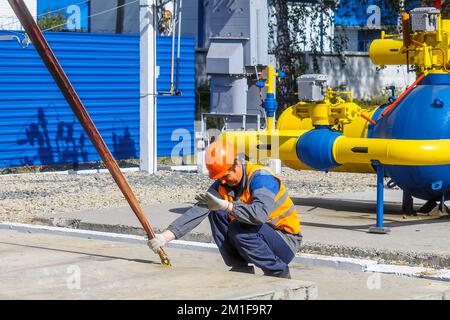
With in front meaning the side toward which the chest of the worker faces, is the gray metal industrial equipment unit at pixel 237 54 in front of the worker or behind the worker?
behind

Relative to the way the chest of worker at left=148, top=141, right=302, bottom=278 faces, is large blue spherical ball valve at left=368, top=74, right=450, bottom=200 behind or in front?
behind

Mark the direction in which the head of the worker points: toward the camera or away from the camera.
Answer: toward the camera

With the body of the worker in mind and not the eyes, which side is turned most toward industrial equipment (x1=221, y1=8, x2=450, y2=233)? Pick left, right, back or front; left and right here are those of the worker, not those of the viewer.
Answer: back

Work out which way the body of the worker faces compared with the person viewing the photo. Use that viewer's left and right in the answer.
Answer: facing the viewer and to the left of the viewer
